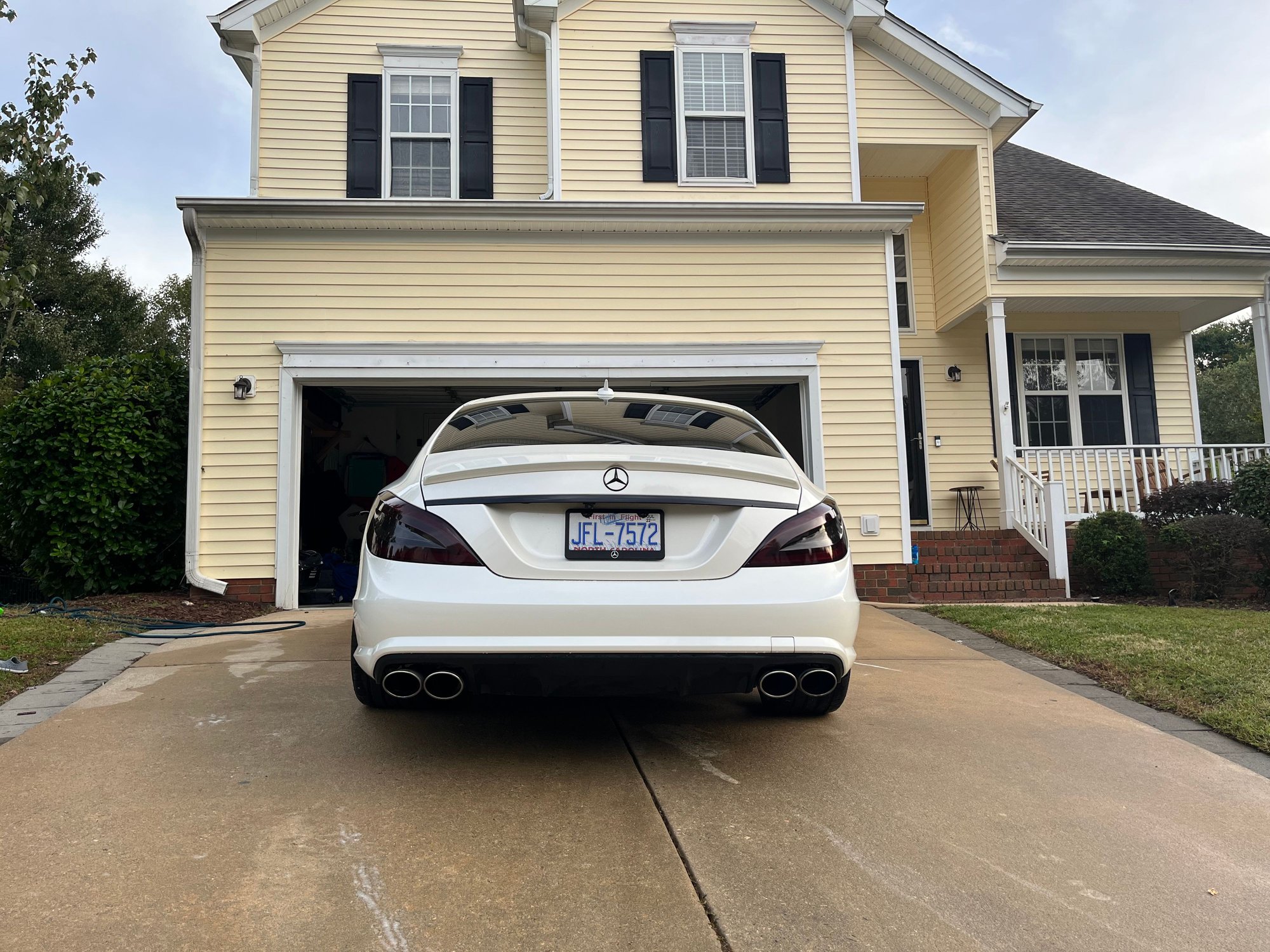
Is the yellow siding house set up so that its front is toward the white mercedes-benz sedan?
yes

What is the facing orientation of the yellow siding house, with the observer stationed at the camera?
facing the viewer

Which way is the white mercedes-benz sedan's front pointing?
away from the camera

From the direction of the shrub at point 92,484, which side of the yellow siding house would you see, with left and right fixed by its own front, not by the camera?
right

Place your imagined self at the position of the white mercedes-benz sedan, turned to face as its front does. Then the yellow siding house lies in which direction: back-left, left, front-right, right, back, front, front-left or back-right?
front

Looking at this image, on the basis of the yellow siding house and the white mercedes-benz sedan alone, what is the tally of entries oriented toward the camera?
1

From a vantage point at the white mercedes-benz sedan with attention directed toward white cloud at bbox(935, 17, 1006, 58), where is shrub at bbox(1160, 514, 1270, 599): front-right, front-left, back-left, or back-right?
front-right

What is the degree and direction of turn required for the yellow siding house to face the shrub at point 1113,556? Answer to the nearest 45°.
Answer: approximately 90° to its left

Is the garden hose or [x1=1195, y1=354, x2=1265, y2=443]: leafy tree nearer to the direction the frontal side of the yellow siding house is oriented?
the garden hose

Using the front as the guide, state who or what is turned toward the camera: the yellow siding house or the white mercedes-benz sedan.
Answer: the yellow siding house

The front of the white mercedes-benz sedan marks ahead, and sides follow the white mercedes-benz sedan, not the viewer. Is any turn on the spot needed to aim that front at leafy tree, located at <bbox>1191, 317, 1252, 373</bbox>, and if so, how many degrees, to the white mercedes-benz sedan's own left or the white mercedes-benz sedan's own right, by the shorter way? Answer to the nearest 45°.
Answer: approximately 45° to the white mercedes-benz sedan's own right

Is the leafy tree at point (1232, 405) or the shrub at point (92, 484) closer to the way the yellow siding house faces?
the shrub

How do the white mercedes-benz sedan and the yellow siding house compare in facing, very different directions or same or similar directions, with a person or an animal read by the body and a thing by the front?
very different directions
